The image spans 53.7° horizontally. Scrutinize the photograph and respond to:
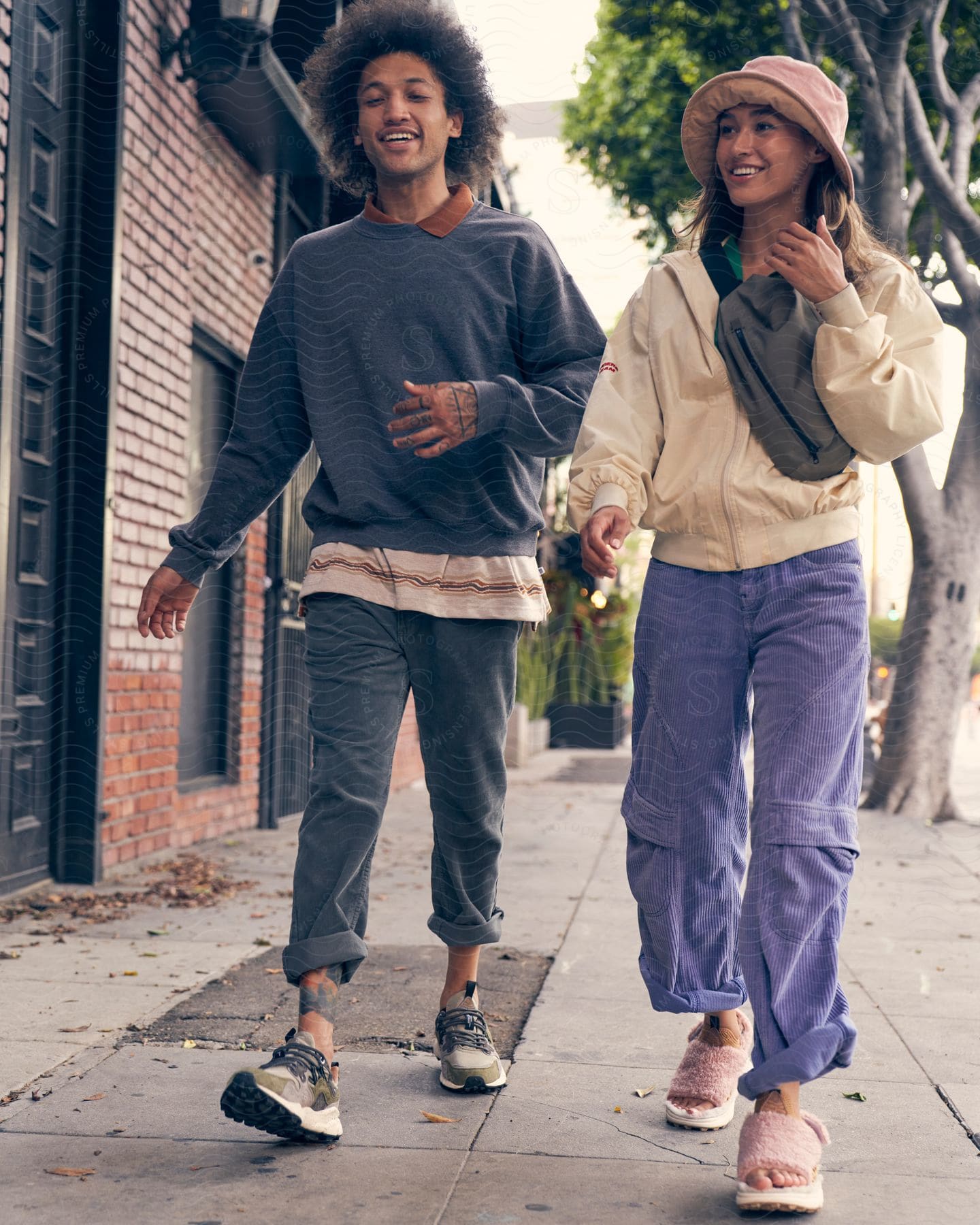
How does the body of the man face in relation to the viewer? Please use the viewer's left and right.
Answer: facing the viewer

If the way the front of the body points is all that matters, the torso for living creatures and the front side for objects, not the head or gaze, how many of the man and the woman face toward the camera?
2

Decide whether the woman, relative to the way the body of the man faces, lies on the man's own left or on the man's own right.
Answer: on the man's own left

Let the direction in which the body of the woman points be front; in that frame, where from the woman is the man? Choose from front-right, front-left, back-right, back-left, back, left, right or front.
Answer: right

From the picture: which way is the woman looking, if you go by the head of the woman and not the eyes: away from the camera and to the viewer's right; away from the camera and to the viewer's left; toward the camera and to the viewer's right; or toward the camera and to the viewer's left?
toward the camera and to the viewer's left

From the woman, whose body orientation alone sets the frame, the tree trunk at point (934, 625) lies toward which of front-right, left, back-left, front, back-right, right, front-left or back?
back

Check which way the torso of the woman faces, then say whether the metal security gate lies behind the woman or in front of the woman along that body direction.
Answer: behind

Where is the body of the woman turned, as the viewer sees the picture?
toward the camera

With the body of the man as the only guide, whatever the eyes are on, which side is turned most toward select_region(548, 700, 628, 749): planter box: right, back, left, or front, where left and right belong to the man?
back

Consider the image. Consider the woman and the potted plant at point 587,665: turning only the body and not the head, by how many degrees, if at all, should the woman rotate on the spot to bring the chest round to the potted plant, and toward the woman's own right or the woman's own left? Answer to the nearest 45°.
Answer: approximately 180°

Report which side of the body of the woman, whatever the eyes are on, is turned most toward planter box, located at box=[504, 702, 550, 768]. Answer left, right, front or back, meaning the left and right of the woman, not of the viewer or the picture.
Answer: back

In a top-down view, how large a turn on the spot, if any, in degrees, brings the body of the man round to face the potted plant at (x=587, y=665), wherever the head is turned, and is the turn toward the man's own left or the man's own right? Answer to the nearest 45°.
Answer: approximately 180°
